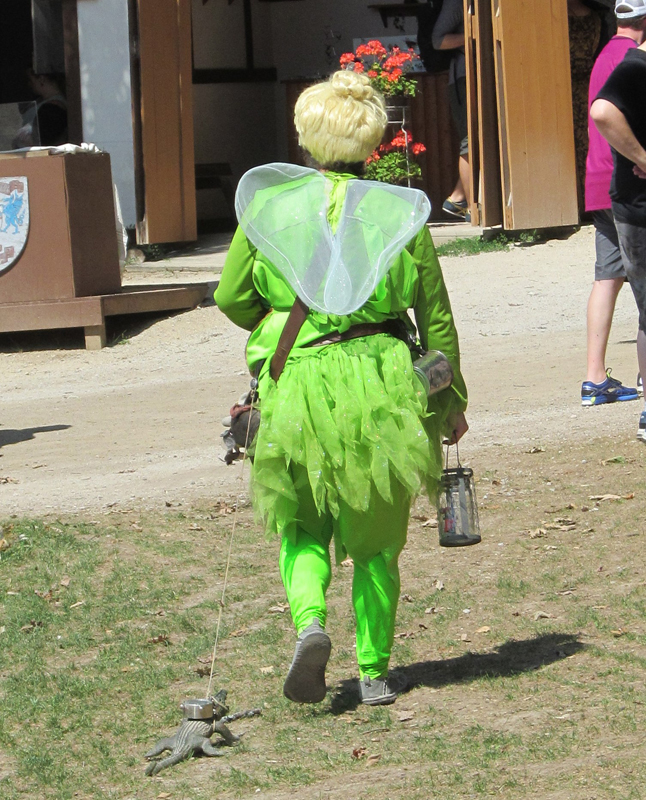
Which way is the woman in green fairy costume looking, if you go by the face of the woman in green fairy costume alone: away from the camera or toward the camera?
away from the camera

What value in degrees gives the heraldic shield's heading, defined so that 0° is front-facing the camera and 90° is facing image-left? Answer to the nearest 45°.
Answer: approximately 0°

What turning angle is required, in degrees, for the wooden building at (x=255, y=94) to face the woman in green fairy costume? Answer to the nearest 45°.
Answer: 0° — it already faces them

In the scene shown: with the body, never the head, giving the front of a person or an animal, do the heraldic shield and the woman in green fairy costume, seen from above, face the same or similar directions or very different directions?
very different directions

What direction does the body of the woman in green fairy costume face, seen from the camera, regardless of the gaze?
away from the camera

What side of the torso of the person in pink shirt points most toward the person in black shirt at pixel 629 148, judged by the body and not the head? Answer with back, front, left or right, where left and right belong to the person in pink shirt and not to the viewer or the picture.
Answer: right

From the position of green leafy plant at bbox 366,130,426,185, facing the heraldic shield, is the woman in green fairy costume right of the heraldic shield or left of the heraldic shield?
left

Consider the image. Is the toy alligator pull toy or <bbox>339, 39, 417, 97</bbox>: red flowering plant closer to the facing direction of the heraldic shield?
the toy alligator pull toy
